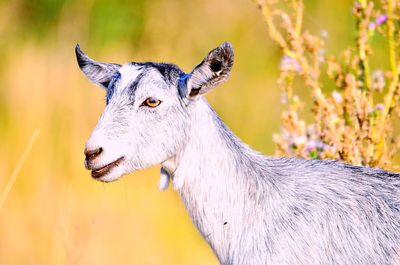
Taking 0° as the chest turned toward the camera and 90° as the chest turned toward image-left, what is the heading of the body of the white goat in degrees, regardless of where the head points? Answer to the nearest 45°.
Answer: approximately 90°

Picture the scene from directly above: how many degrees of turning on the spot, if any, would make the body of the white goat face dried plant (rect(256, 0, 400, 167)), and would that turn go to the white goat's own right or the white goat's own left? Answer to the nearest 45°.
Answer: approximately 135° to the white goat's own right
